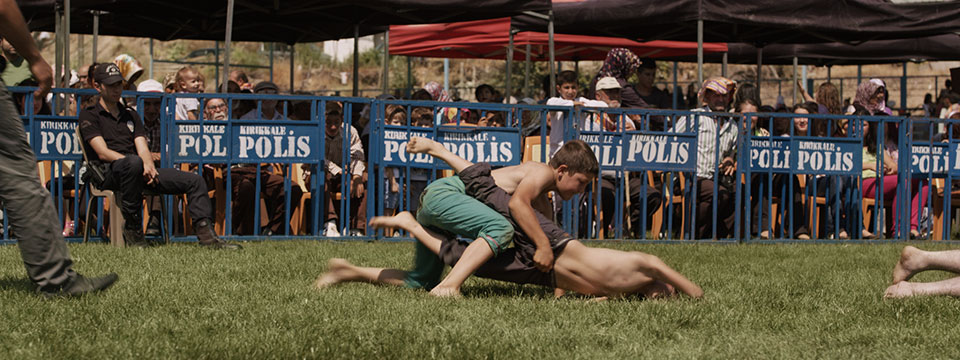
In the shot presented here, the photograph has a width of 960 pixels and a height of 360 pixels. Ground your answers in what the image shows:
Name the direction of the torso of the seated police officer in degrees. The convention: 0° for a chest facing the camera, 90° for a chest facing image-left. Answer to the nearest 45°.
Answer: approximately 315°

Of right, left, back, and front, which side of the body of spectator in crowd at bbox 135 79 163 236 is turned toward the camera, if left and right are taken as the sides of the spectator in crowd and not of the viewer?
front

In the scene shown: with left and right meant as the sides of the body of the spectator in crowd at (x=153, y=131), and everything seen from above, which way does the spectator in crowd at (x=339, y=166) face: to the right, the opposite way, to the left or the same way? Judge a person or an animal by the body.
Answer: the same way

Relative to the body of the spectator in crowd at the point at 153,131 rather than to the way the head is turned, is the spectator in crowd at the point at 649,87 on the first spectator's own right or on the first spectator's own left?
on the first spectator's own left

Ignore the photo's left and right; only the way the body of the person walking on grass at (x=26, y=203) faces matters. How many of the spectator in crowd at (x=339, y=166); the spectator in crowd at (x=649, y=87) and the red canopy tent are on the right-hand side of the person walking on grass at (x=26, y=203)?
0

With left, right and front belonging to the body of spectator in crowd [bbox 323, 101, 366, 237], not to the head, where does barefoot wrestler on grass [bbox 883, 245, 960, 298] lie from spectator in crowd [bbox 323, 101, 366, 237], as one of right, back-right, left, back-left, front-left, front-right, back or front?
front-left

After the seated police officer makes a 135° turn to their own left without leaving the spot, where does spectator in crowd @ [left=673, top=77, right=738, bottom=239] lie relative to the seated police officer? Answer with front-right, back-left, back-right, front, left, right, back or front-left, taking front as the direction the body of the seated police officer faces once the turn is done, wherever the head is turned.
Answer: right

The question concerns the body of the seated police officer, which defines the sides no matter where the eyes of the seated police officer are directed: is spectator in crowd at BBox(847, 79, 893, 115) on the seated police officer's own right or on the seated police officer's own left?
on the seated police officer's own left

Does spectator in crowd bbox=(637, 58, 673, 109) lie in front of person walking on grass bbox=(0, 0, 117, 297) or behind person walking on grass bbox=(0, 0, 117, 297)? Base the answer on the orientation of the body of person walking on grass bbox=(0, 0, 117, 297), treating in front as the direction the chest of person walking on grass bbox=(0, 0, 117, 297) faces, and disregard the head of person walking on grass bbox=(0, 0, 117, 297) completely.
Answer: in front

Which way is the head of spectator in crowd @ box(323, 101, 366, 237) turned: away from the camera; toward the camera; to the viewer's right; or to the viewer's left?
toward the camera

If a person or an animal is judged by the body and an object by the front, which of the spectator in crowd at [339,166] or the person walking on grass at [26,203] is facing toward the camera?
the spectator in crowd at [339,166]

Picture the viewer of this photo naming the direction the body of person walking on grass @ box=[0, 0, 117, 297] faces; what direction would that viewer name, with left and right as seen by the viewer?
facing to the right of the viewer

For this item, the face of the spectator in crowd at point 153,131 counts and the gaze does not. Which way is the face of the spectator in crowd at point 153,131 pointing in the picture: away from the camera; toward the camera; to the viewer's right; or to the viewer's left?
toward the camera

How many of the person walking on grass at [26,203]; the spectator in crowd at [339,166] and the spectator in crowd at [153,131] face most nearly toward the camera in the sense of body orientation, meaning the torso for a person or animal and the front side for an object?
2

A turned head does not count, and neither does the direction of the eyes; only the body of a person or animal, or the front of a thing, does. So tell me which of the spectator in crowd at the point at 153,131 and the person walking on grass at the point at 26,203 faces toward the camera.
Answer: the spectator in crowd at the point at 153,131
